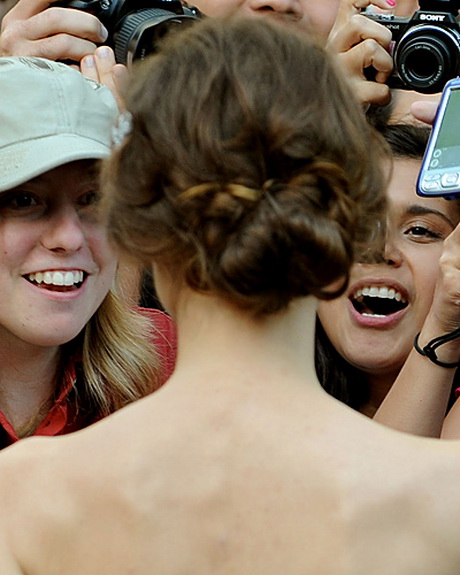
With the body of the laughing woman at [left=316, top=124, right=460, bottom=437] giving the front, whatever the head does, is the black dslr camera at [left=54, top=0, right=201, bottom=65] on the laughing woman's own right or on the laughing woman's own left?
on the laughing woman's own right

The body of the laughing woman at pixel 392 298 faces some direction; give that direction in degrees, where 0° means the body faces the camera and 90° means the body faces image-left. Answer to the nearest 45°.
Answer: approximately 0°

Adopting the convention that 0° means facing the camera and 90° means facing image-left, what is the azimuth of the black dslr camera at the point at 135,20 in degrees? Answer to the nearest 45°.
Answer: approximately 315°

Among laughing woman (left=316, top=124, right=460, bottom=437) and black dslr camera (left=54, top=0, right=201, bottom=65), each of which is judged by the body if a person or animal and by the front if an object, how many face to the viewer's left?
0
